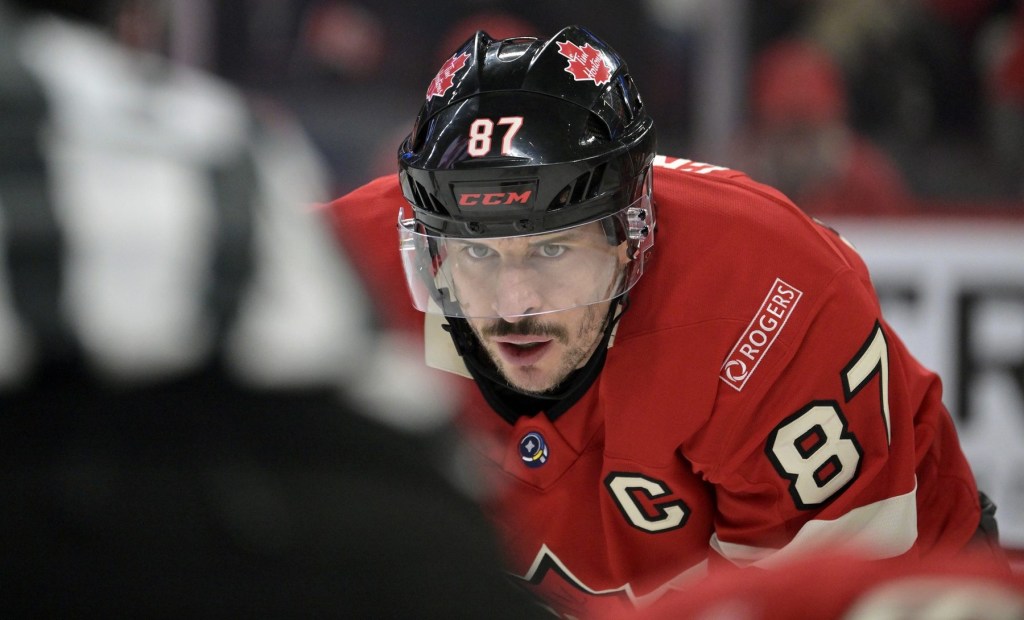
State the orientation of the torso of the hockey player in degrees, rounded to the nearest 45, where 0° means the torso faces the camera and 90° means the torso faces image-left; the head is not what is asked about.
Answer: approximately 45°

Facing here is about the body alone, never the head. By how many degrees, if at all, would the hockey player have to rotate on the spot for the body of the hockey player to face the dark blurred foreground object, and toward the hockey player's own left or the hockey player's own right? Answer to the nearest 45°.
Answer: approximately 45° to the hockey player's own left
